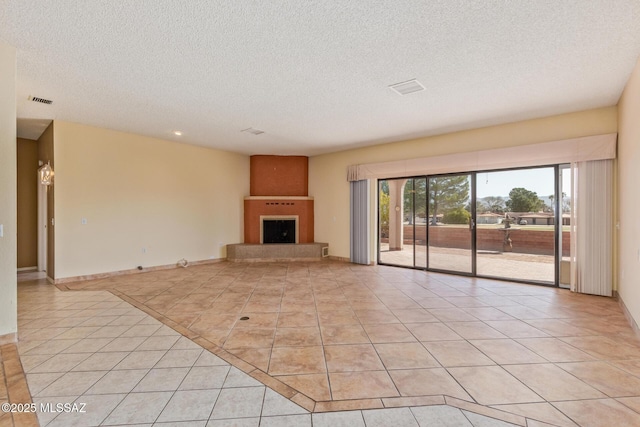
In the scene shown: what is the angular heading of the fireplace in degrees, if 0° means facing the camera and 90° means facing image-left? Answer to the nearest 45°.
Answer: approximately 0°

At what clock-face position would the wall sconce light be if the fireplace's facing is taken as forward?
The wall sconce light is roughly at 2 o'clock from the fireplace.

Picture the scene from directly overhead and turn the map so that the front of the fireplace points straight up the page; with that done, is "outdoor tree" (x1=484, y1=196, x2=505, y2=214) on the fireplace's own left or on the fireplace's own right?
on the fireplace's own left

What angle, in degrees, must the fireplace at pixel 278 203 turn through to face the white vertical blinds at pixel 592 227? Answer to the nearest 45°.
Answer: approximately 45° to its left

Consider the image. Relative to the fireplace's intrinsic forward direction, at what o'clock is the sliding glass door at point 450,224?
The sliding glass door is roughly at 10 o'clock from the fireplace.

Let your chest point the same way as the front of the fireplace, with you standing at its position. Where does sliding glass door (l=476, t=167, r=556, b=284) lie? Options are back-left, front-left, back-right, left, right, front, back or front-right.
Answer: front-left

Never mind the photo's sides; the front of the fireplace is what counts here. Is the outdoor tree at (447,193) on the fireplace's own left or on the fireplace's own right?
on the fireplace's own left

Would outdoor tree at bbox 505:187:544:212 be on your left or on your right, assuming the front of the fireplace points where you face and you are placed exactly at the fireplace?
on your left
